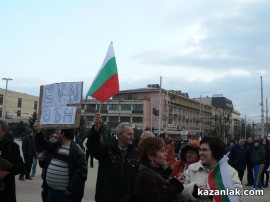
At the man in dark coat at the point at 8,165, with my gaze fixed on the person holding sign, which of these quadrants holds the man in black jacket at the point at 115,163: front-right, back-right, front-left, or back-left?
front-right

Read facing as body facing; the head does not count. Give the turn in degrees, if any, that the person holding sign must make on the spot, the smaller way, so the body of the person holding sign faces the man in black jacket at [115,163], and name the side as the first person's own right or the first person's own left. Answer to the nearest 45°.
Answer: approximately 90° to the first person's own left

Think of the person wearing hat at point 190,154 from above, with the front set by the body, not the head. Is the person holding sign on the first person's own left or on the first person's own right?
on the first person's own right

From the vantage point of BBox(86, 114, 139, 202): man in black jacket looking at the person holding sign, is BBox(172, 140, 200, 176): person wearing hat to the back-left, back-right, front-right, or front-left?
back-right

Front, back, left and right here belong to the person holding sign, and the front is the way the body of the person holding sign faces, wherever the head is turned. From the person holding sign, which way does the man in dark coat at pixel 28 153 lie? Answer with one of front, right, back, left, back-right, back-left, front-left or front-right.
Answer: back-right

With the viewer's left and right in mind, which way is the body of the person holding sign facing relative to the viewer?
facing the viewer and to the left of the viewer

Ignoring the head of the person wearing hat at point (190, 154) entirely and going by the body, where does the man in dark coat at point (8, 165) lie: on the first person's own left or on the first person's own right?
on the first person's own right
